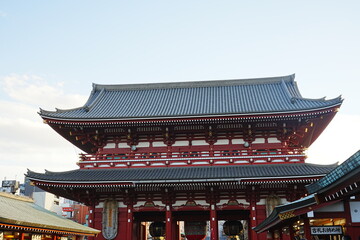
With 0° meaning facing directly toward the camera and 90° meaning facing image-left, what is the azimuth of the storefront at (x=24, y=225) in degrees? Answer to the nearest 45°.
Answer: approximately 315°

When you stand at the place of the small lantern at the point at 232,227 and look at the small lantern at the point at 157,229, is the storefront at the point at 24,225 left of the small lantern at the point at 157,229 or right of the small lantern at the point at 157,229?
left

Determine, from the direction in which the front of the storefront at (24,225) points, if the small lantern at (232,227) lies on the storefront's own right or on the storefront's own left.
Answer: on the storefront's own left

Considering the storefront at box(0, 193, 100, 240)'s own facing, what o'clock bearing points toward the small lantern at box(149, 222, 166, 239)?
The small lantern is roughly at 9 o'clock from the storefront.

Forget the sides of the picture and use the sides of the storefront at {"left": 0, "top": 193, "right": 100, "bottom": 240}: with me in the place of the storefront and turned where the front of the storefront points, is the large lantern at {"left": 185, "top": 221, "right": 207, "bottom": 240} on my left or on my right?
on my left
